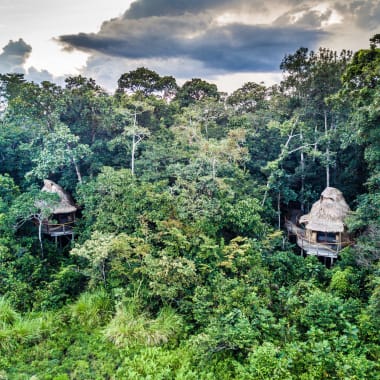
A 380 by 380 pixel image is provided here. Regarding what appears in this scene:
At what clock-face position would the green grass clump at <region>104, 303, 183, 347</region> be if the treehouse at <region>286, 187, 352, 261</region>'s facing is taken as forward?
The green grass clump is roughly at 1 o'clock from the treehouse.

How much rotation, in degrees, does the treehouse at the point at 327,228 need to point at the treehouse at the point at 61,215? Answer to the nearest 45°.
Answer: approximately 90° to its right

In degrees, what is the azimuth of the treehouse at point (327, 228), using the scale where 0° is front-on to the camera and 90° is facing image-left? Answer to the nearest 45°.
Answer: approximately 0°

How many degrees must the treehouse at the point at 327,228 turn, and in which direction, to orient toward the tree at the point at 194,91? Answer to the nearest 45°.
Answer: approximately 135° to its right

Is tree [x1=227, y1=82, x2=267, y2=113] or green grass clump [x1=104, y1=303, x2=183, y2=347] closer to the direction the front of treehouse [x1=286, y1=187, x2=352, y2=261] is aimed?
the green grass clump

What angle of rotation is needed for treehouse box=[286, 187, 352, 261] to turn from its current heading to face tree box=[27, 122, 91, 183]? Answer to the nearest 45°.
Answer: approximately 90° to its right

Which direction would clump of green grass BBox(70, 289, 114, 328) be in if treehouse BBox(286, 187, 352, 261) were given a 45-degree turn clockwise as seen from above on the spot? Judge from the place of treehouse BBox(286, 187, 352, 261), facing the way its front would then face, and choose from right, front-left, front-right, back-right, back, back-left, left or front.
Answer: front
